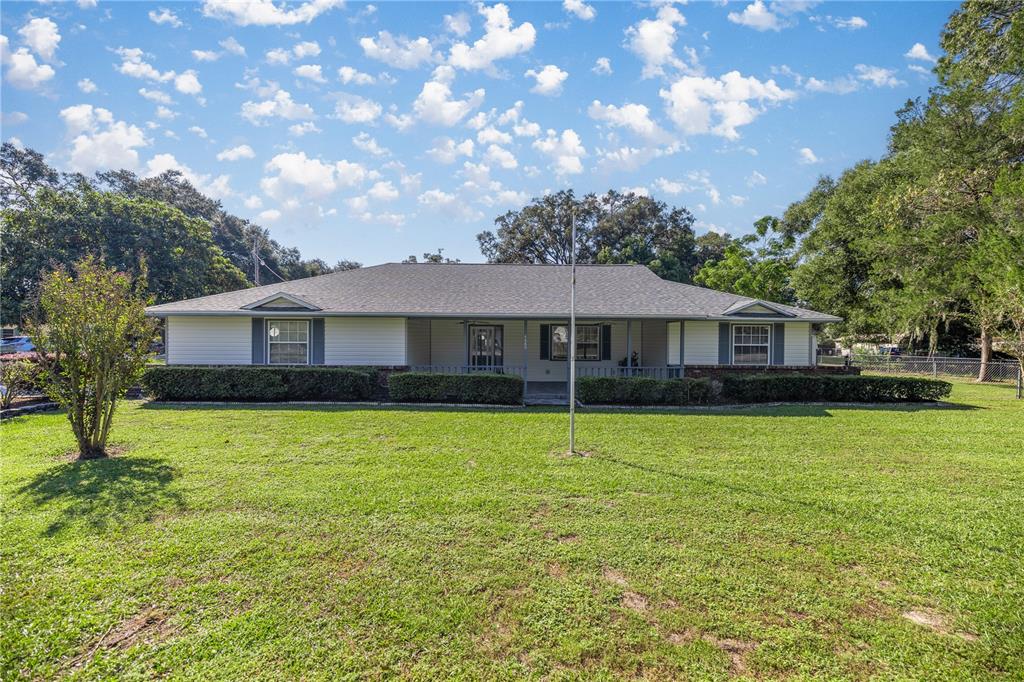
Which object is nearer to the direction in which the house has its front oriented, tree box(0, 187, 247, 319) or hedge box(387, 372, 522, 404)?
the hedge

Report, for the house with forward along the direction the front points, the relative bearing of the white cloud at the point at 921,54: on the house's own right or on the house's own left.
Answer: on the house's own left

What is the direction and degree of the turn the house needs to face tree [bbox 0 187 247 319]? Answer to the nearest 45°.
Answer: approximately 135° to its right

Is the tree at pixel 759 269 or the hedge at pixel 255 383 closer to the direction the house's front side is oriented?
the hedge

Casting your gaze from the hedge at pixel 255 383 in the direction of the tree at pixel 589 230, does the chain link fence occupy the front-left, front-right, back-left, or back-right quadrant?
front-right

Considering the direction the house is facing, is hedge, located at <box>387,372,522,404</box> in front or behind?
in front

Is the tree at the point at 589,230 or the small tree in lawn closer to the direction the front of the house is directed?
the small tree in lawn

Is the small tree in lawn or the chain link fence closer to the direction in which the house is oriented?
the small tree in lawn

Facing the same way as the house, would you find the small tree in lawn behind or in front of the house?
in front

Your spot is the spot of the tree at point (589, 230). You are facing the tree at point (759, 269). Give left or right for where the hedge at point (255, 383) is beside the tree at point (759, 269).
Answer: right

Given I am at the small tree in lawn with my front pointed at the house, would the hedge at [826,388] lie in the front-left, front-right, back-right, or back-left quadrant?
front-right

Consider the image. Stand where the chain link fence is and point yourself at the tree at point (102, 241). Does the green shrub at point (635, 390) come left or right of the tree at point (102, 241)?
left

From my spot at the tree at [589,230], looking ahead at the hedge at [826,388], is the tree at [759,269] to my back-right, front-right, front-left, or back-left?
front-left

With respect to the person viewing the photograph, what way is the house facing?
facing the viewer
